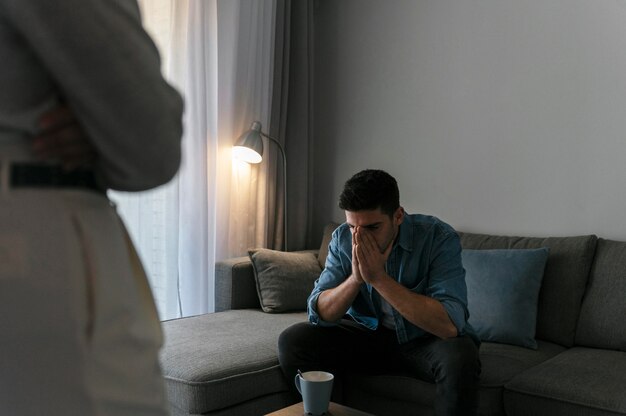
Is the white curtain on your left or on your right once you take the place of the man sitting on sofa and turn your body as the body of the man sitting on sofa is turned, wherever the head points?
on your right

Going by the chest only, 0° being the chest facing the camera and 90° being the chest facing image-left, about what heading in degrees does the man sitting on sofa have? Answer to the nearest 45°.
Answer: approximately 45°

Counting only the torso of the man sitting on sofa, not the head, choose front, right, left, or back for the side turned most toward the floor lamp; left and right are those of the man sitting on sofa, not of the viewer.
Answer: right
